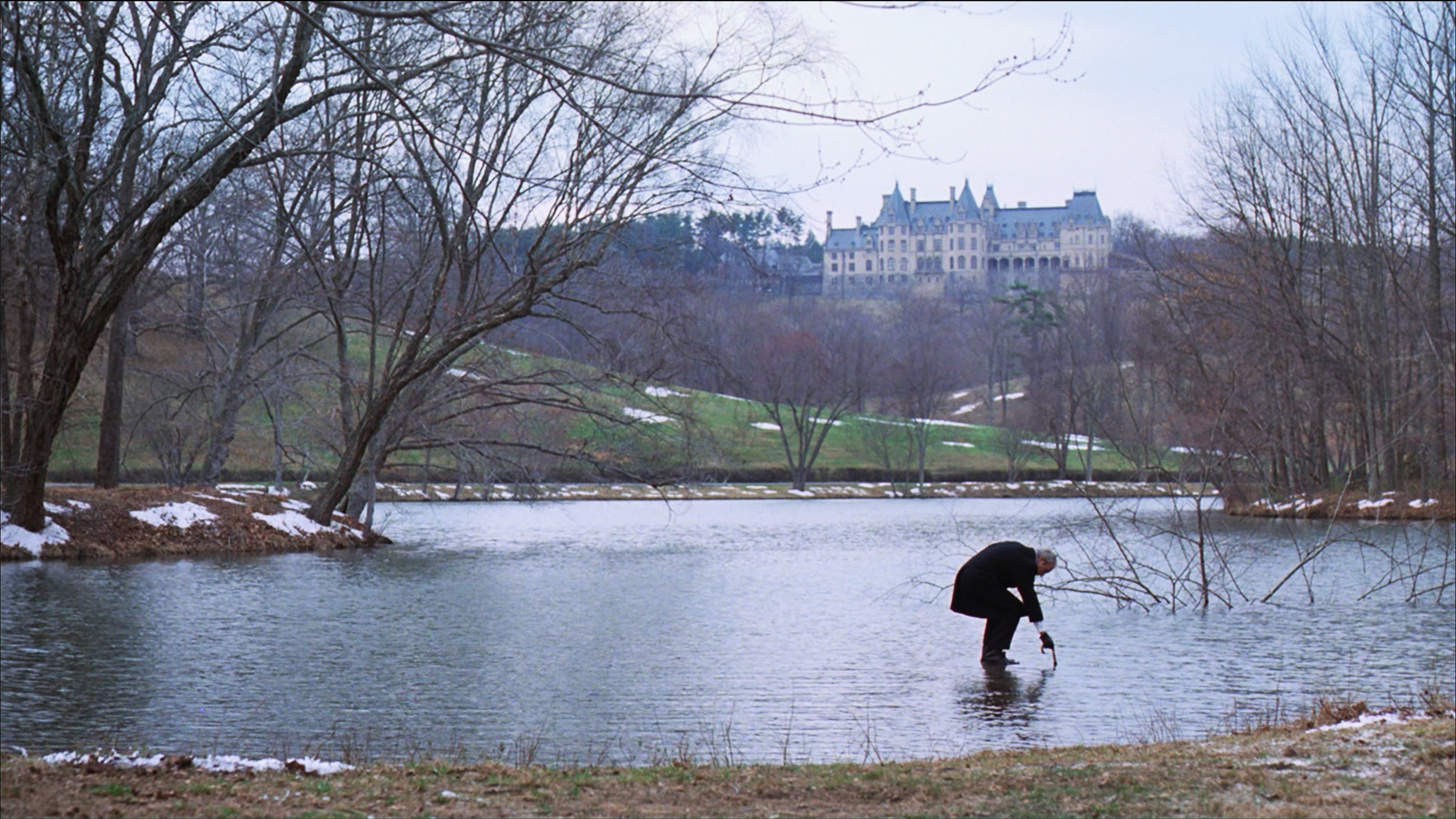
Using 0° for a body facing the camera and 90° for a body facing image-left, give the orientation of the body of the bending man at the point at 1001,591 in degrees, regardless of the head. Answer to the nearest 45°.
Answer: approximately 270°
